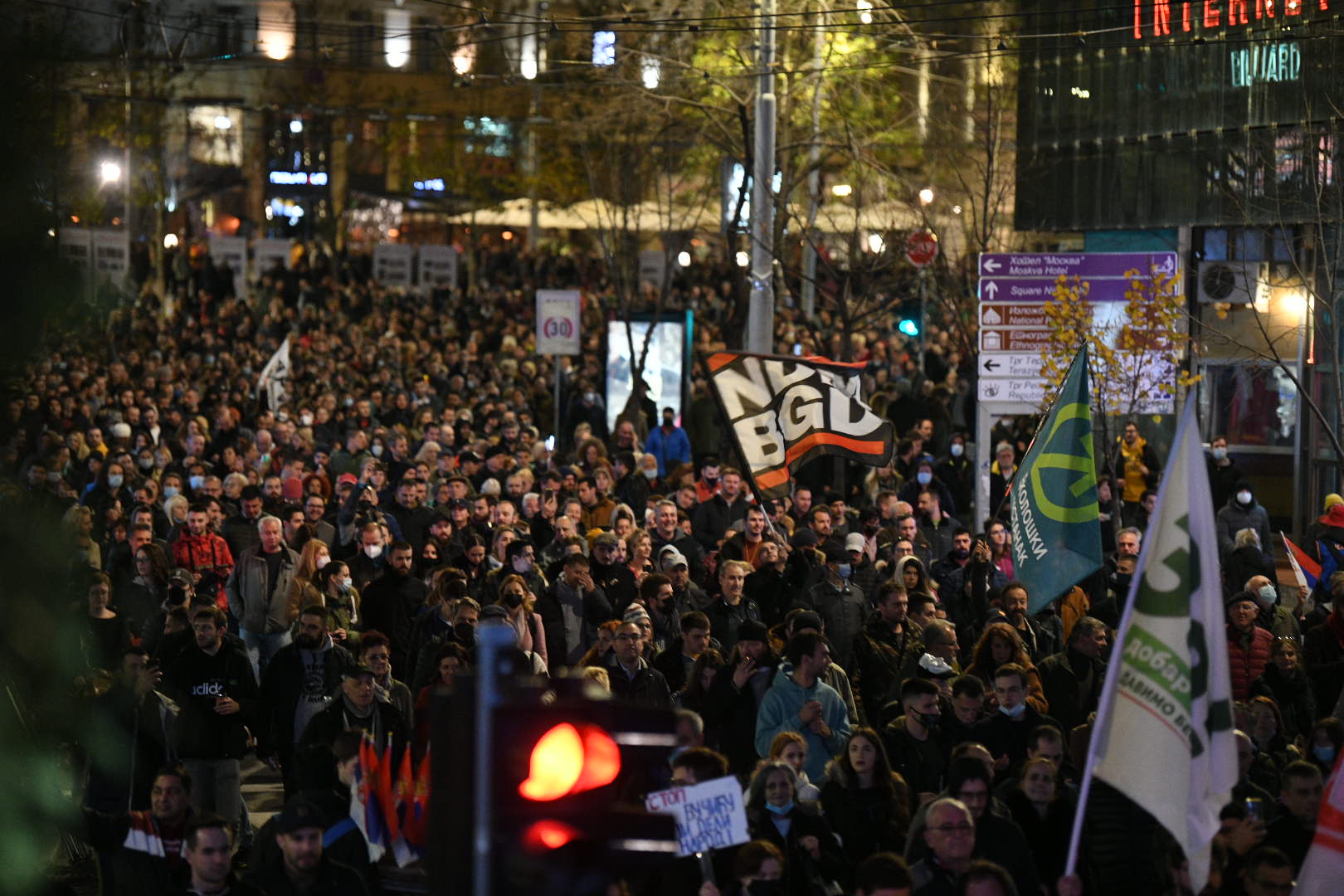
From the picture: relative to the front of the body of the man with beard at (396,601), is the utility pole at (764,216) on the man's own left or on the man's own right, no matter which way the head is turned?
on the man's own left

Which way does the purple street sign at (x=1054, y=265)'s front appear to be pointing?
toward the camera

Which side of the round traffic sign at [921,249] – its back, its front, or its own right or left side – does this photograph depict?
front

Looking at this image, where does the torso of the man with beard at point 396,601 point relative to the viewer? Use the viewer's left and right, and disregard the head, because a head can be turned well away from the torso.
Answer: facing the viewer and to the right of the viewer

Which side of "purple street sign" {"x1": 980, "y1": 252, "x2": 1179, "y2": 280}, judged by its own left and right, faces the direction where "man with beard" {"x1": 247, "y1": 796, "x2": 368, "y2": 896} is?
front

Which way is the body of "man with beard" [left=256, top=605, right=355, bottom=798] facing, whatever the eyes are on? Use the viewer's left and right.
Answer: facing the viewer

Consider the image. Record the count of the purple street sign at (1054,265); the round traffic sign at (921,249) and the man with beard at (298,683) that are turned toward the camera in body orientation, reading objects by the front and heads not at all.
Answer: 3

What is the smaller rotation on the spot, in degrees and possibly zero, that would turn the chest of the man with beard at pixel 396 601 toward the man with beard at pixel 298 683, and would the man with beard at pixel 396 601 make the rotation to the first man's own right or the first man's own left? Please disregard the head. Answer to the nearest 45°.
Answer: approximately 45° to the first man's own right

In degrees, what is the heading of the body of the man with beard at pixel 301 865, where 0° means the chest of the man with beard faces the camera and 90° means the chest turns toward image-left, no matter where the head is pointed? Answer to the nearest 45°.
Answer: approximately 0°

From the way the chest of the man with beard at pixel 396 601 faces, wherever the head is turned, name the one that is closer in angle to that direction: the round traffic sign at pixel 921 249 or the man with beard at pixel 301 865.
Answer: the man with beard

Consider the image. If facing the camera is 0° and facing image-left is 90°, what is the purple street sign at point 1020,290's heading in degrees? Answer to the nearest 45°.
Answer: approximately 0°

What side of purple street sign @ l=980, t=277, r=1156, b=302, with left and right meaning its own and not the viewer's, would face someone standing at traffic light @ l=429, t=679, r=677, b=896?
front

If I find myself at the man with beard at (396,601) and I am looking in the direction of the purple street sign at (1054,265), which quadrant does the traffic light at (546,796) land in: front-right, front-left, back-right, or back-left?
back-right

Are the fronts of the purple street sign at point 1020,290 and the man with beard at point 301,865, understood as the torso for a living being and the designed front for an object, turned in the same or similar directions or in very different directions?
same or similar directions

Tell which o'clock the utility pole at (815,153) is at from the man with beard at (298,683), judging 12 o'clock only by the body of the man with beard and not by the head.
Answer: The utility pole is roughly at 7 o'clock from the man with beard.
